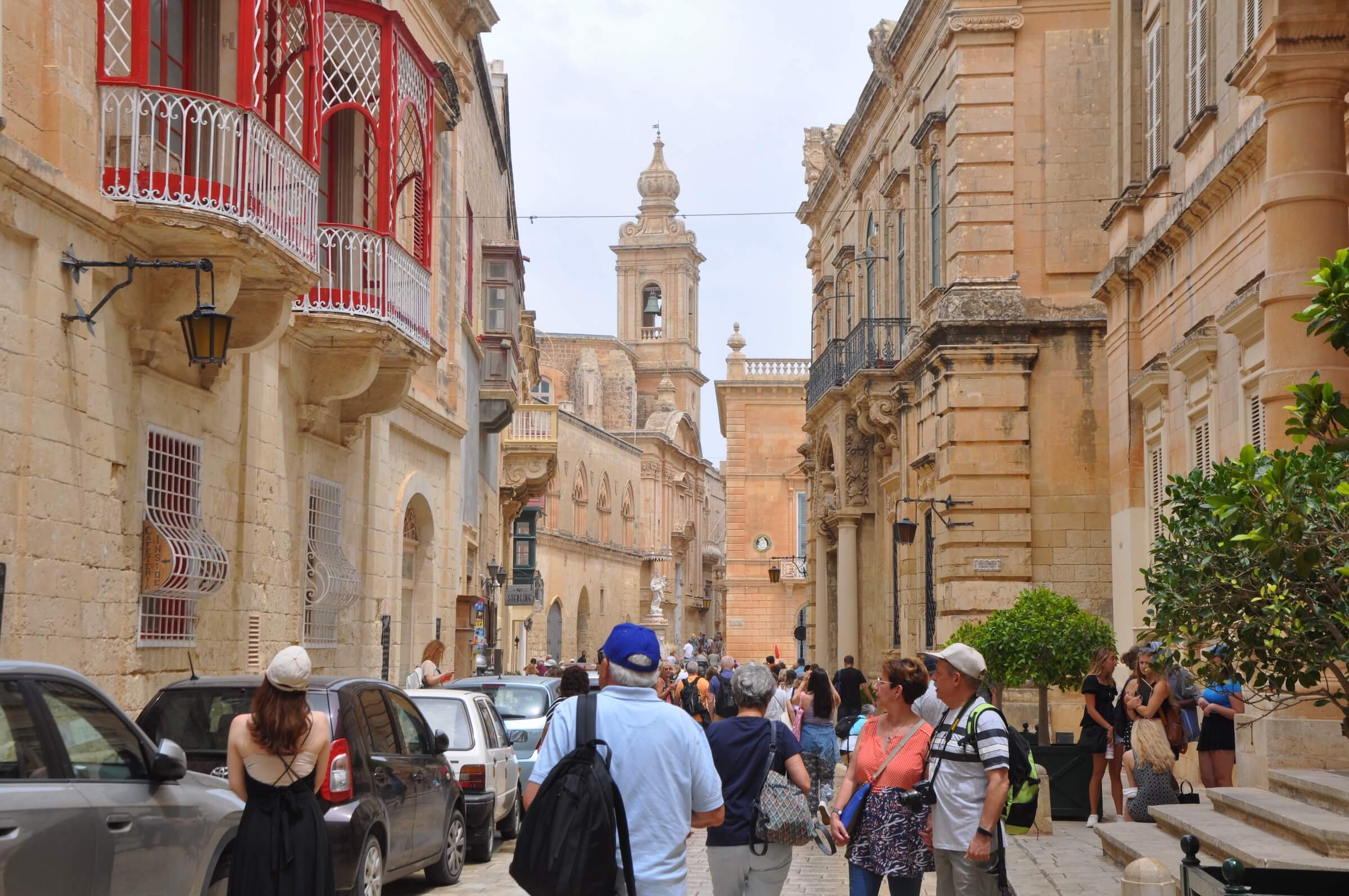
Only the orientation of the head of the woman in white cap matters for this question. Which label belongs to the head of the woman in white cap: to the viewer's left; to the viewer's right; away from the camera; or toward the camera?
away from the camera

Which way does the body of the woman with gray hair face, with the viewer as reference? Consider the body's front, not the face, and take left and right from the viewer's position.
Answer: facing away from the viewer

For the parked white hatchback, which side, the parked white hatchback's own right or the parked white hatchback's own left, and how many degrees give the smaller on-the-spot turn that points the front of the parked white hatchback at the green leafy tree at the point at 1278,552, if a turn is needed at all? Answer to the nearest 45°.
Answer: approximately 135° to the parked white hatchback's own right

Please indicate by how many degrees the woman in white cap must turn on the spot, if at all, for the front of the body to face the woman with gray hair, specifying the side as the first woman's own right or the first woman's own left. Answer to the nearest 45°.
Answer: approximately 90° to the first woman's own right

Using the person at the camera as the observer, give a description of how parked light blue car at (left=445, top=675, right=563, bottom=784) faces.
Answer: facing away from the viewer and to the right of the viewer

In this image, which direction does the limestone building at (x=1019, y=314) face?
to the viewer's left

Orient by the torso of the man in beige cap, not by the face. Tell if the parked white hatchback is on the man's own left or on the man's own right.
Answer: on the man's own right

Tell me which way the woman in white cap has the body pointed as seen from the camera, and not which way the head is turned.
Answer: away from the camera

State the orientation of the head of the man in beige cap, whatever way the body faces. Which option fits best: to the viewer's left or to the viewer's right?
to the viewer's left

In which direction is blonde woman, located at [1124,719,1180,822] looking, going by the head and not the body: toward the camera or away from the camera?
away from the camera

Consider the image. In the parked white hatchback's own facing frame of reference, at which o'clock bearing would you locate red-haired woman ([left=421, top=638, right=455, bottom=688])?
The red-haired woman is roughly at 12 o'clock from the parked white hatchback.

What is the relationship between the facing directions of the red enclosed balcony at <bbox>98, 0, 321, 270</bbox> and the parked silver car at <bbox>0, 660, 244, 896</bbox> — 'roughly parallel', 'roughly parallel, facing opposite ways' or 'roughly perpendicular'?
roughly perpendicular

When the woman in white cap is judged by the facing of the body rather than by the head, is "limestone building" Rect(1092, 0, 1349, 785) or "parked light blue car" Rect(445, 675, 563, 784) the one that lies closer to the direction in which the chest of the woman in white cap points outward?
the parked light blue car
